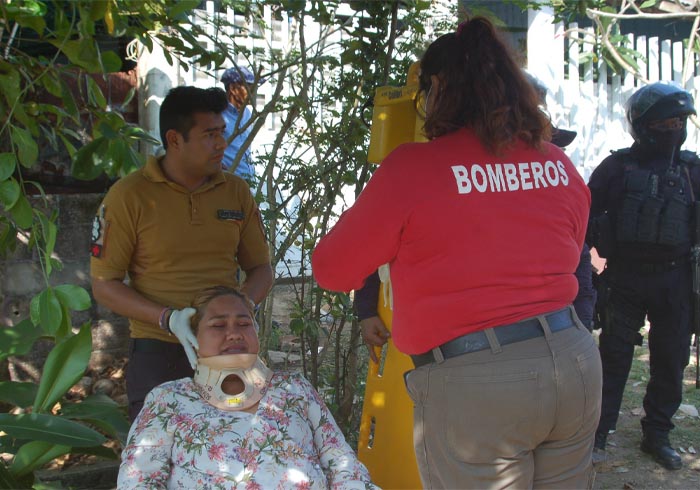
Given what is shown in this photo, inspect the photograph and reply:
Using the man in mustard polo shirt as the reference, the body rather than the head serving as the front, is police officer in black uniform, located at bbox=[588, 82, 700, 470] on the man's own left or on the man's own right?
on the man's own left

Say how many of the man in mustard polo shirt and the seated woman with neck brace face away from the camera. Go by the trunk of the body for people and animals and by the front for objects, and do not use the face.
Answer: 0

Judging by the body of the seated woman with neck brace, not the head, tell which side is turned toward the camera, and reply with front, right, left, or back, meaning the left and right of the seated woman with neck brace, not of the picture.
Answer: front

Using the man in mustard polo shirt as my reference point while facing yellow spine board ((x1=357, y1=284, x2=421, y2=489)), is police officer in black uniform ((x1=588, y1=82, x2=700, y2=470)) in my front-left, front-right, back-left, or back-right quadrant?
front-left

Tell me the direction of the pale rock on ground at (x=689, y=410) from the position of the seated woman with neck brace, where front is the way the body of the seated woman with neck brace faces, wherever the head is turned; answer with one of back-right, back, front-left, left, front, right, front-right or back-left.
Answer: back-left

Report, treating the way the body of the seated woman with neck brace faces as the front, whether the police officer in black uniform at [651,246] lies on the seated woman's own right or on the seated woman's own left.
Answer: on the seated woman's own left

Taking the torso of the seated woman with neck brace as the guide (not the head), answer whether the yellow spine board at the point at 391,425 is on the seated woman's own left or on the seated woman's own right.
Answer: on the seated woman's own left

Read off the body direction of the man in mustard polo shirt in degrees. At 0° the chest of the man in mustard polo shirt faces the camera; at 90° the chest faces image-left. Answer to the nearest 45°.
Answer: approximately 315°

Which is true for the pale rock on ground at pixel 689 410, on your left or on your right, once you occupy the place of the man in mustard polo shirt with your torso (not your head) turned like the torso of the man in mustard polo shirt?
on your left
